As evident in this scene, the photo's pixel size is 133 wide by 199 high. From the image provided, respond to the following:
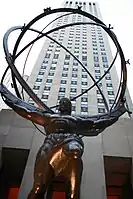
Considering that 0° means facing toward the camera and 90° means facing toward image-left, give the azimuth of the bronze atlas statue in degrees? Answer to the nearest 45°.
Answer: approximately 0°
